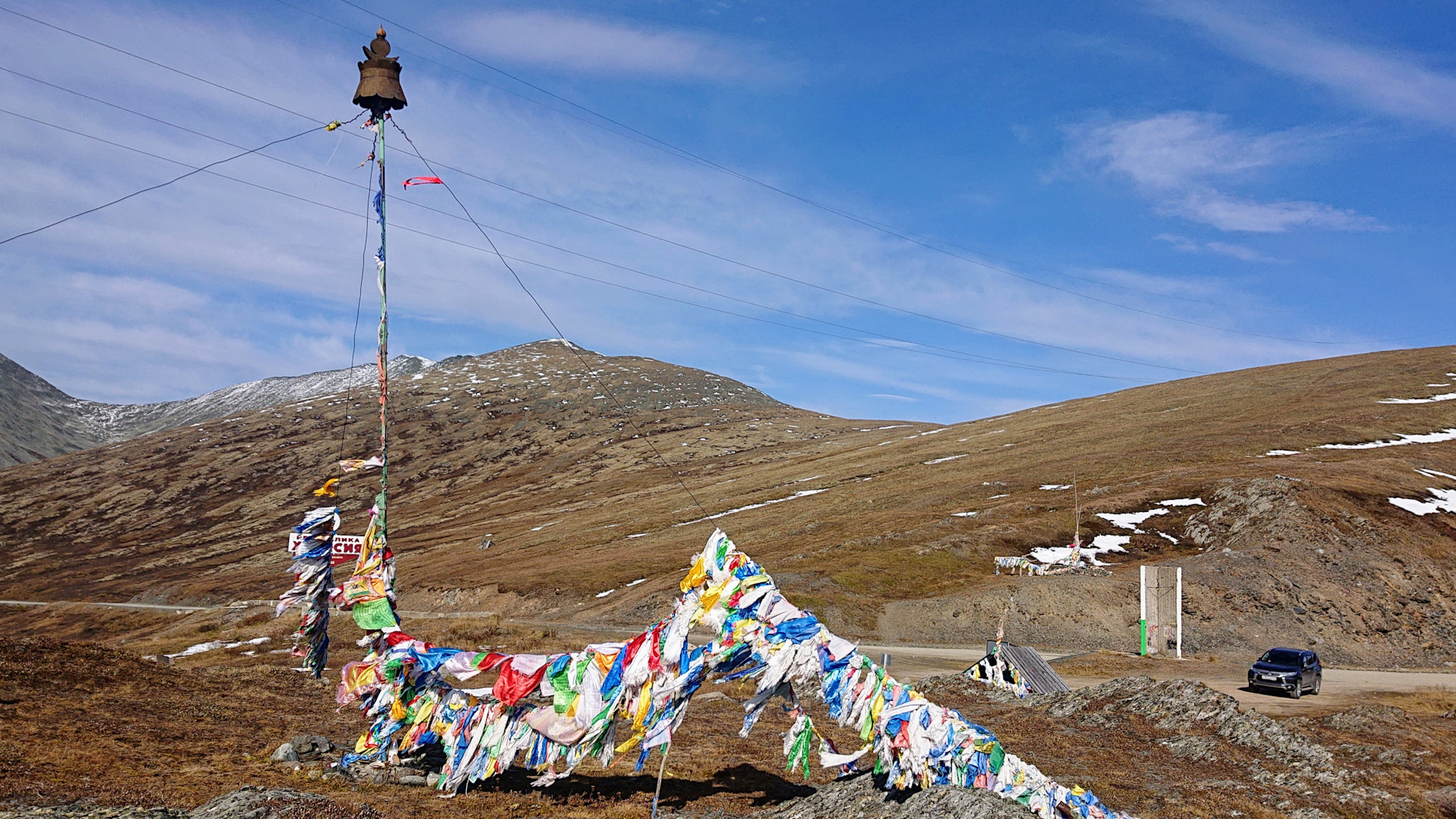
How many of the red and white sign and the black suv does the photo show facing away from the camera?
0

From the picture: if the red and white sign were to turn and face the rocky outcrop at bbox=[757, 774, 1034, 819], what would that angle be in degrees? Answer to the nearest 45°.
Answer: approximately 45° to its left

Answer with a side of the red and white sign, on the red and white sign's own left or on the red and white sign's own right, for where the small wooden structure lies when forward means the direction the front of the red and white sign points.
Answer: on the red and white sign's own left

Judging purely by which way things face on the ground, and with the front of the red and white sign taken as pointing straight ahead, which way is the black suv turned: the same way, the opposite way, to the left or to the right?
to the right

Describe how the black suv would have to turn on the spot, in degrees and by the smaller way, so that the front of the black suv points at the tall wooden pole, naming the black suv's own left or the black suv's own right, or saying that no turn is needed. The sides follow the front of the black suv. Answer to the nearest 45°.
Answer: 0° — it already faces it

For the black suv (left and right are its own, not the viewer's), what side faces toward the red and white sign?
front

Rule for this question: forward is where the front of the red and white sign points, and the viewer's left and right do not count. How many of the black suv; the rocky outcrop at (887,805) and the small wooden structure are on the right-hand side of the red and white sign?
0

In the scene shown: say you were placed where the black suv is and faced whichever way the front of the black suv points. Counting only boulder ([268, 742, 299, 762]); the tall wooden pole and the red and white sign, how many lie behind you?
0

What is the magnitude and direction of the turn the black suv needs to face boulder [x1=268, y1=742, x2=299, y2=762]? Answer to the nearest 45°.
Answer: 0° — it already faces it

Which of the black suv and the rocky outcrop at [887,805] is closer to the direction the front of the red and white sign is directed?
the rocky outcrop

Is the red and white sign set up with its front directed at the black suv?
no

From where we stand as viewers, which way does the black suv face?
facing the viewer and to the left of the viewer

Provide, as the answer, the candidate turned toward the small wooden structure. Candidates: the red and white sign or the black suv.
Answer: the black suv

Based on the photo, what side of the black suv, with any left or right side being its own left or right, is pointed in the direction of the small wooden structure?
front

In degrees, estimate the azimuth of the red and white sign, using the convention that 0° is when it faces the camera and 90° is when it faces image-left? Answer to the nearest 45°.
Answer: approximately 0°

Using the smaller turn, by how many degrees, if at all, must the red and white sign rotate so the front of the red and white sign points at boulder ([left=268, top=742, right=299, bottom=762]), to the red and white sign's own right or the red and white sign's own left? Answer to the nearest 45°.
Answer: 0° — it already faces it
